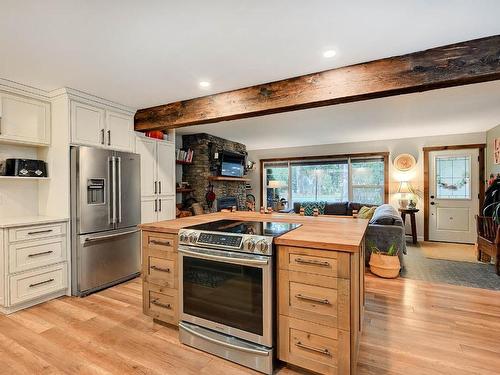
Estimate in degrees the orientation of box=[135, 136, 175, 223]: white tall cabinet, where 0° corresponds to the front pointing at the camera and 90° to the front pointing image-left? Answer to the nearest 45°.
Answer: approximately 315°

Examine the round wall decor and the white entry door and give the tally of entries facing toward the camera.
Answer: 2

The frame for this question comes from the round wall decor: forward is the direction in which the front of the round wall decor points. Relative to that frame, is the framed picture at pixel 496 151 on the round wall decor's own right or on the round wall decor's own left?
on the round wall decor's own left

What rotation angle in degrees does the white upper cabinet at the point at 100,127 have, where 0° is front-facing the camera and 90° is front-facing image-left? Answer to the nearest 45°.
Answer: approximately 315°

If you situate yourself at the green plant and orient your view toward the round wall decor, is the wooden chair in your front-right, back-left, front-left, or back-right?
front-right

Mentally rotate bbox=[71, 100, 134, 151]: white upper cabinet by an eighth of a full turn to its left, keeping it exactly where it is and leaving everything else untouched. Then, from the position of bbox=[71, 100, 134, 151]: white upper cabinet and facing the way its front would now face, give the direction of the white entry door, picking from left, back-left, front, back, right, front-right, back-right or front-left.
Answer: front

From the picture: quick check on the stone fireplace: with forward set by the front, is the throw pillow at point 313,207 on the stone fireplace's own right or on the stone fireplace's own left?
on the stone fireplace's own left

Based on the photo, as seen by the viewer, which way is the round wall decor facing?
toward the camera

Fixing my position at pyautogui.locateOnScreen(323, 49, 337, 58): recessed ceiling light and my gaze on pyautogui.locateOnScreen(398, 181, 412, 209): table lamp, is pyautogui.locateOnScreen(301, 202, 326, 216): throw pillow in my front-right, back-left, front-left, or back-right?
front-left

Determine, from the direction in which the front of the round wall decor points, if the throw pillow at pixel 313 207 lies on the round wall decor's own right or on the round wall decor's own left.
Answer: on the round wall decor's own right

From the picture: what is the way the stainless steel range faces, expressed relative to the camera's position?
facing the viewer and to the left of the viewer

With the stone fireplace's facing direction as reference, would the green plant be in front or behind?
in front

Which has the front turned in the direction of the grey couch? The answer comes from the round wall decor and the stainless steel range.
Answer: the round wall decor

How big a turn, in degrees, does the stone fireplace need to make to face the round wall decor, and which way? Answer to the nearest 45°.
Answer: approximately 45° to its left

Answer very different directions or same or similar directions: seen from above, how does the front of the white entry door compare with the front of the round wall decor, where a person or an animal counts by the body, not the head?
same or similar directions
